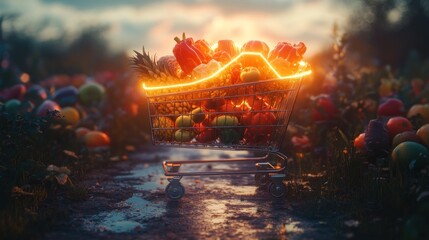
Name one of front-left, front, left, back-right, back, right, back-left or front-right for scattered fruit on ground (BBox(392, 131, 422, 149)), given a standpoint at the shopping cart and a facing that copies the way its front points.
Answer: back

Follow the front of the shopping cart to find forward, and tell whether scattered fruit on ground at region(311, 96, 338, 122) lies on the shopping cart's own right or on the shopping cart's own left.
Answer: on the shopping cart's own right

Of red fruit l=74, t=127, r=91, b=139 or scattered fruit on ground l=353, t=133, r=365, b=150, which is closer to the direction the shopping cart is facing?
the red fruit

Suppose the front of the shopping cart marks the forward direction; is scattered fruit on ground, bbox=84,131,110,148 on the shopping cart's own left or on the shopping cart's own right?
on the shopping cart's own right

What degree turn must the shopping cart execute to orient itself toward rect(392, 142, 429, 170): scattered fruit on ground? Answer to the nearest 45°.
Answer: approximately 180°

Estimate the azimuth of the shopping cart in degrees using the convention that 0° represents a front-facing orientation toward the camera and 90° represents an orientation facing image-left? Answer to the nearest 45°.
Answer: approximately 90°

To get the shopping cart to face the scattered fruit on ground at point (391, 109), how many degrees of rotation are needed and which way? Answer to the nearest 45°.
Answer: approximately 135° to its right

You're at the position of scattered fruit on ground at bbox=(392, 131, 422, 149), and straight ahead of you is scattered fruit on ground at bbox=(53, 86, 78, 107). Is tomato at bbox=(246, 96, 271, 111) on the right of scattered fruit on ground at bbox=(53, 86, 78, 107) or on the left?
left

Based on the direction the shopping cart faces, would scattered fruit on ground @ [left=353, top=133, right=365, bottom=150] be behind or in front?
behind

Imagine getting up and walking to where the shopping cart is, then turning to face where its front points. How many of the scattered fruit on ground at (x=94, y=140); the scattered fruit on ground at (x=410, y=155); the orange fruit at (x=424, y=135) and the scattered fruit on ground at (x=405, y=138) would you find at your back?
3
